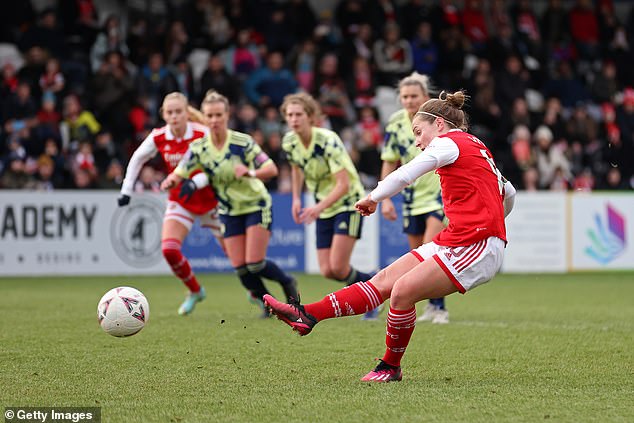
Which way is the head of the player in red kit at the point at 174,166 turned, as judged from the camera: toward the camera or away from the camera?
toward the camera

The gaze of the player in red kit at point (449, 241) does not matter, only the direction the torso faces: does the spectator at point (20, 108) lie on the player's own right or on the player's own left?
on the player's own right

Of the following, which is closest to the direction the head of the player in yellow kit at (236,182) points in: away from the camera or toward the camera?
toward the camera

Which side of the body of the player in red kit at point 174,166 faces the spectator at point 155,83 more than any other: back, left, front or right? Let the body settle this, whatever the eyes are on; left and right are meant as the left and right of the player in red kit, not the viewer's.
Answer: back

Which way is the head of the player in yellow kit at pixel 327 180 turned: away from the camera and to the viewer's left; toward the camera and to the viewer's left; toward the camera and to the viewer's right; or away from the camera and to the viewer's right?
toward the camera and to the viewer's left

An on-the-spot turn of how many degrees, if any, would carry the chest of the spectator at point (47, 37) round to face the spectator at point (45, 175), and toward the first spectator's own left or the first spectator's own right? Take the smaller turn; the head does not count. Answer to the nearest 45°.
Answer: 0° — they already face them

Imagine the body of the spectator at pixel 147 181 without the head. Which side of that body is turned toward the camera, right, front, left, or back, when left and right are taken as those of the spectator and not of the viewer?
front

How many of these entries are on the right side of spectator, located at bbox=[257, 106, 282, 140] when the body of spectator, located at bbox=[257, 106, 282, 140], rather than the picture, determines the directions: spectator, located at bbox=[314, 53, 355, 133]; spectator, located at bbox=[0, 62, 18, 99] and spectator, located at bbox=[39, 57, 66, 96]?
2

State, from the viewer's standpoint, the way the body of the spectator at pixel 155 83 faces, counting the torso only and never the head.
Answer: toward the camera

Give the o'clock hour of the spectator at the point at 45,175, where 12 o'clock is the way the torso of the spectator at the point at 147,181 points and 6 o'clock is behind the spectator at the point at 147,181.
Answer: the spectator at the point at 45,175 is roughly at 3 o'clock from the spectator at the point at 147,181.

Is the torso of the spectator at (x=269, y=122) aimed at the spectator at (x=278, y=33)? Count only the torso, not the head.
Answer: no

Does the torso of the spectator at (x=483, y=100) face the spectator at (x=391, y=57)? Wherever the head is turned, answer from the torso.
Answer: no

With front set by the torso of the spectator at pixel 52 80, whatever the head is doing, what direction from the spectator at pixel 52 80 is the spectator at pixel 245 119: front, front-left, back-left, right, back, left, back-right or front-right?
left

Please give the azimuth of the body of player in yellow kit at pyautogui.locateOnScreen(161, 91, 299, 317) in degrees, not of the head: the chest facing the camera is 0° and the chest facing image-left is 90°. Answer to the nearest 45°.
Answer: approximately 45°

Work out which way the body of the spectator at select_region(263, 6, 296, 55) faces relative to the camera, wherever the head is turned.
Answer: toward the camera

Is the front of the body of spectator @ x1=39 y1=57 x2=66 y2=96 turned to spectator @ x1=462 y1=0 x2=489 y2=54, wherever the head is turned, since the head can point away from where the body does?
no

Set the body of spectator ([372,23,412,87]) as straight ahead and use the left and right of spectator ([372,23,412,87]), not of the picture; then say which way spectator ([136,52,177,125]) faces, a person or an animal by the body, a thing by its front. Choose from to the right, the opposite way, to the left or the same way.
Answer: the same way

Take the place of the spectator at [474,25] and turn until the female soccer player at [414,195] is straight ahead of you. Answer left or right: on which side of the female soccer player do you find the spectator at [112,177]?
right

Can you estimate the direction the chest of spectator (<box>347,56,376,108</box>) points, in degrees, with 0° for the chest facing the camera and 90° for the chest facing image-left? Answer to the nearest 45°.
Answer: approximately 0°

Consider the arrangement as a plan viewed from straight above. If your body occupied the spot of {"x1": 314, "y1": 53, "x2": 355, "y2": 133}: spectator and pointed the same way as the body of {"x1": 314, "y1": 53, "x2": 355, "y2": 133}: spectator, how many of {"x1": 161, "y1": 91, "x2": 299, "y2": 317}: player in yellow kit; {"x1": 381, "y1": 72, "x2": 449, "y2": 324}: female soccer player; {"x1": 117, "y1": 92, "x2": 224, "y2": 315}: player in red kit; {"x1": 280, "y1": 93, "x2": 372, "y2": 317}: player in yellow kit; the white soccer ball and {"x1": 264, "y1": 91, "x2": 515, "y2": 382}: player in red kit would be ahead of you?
6

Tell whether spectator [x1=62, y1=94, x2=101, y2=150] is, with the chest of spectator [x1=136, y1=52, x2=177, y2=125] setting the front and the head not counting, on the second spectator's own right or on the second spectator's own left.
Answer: on the second spectator's own right

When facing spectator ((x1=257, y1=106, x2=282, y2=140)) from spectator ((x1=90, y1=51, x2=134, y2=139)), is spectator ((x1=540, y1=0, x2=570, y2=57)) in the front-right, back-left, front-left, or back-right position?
front-left
